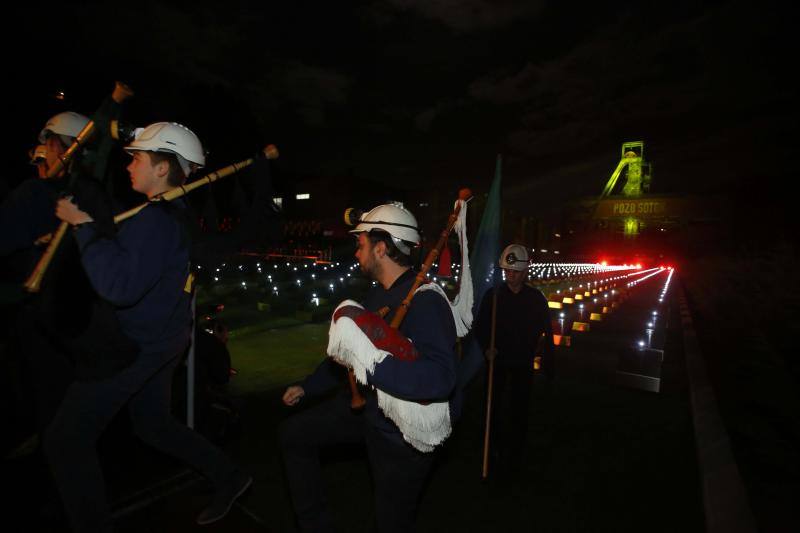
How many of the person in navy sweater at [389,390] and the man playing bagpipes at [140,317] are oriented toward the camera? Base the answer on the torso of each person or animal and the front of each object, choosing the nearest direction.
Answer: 0

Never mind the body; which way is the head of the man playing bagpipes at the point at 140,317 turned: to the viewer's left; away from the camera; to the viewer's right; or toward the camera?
to the viewer's left

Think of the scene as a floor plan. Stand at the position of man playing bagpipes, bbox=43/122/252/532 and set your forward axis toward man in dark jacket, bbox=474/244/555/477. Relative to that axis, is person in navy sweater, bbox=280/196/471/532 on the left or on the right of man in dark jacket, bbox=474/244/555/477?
right

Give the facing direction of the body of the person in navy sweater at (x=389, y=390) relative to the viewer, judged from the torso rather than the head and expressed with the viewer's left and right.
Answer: facing to the left of the viewer

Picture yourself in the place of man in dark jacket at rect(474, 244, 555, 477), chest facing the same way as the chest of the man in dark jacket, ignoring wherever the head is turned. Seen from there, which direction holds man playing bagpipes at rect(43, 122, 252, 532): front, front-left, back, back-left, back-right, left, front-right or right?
front-right

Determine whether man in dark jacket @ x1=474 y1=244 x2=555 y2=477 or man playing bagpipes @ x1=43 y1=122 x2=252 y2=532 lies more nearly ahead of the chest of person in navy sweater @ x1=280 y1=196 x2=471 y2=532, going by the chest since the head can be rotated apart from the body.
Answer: the man playing bagpipes

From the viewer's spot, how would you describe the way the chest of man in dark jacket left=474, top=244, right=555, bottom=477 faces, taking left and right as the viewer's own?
facing the viewer

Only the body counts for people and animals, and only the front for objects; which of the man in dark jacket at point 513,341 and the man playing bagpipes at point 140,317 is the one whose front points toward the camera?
the man in dark jacket

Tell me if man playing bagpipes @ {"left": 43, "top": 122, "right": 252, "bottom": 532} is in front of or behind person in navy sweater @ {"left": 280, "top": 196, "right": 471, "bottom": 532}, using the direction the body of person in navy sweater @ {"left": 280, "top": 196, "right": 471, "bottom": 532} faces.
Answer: in front

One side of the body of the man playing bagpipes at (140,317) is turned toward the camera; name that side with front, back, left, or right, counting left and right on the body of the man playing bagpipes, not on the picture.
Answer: left

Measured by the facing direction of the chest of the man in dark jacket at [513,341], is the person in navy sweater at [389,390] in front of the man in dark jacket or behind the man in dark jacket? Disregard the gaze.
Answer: in front

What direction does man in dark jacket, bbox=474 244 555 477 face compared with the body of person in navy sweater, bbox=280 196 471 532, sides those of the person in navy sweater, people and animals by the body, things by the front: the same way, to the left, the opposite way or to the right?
to the left

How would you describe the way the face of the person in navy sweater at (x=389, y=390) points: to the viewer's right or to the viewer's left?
to the viewer's left

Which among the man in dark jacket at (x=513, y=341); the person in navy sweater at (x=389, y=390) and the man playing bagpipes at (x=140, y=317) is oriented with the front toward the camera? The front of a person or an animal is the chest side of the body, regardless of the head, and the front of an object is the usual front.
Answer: the man in dark jacket

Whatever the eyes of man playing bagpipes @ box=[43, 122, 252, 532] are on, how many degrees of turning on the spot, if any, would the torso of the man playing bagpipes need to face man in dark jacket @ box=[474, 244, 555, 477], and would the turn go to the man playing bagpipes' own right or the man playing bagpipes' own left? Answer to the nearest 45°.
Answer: approximately 180°
